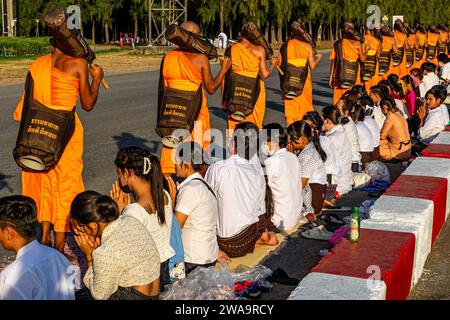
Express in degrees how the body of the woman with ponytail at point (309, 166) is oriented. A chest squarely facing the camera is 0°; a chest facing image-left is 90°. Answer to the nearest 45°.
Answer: approximately 90°

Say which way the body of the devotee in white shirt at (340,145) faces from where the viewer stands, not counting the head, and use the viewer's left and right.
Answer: facing away from the viewer and to the left of the viewer

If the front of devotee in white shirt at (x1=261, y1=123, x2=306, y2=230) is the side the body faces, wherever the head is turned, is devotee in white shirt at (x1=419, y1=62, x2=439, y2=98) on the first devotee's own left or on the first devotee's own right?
on the first devotee's own right

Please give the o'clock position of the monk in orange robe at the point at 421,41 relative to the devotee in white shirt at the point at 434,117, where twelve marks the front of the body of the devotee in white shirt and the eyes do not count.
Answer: The monk in orange robe is roughly at 3 o'clock from the devotee in white shirt.

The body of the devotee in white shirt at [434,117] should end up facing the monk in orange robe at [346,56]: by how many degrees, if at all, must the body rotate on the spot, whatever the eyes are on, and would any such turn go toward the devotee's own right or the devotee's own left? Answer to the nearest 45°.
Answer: approximately 45° to the devotee's own right

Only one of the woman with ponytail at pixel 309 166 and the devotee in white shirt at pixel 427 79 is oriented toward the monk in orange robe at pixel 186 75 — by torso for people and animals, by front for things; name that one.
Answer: the woman with ponytail

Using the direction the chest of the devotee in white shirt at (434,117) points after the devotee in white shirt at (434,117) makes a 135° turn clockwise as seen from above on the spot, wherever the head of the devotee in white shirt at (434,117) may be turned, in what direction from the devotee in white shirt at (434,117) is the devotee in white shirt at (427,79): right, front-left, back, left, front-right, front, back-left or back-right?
front-left

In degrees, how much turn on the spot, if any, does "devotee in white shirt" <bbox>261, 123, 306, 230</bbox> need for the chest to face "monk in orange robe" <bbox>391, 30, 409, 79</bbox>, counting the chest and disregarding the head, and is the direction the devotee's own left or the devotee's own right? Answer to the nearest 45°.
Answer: approximately 45° to the devotee's own right

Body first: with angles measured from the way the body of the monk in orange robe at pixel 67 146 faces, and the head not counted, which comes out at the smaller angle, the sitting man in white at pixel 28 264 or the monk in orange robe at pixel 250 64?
the monk in orange robe

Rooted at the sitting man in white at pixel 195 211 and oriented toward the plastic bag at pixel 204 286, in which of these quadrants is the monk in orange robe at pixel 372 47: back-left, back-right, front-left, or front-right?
back-left

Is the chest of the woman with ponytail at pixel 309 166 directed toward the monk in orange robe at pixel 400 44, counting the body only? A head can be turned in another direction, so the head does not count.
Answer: no

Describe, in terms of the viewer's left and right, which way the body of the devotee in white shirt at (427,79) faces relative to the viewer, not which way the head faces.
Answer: facing away from the viewer and to the left of the viewer

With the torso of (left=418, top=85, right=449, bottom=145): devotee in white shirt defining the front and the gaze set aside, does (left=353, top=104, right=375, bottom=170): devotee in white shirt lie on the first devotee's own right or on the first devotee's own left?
on the first devotee's own left

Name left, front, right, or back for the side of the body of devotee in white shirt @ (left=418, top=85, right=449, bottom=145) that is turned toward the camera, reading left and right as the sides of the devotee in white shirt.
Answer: left

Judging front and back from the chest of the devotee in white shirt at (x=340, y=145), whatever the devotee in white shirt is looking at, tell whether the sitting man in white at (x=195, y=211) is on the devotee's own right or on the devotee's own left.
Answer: on the devotee's own left

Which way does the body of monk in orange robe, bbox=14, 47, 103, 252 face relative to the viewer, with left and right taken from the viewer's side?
facing away from the viewer
